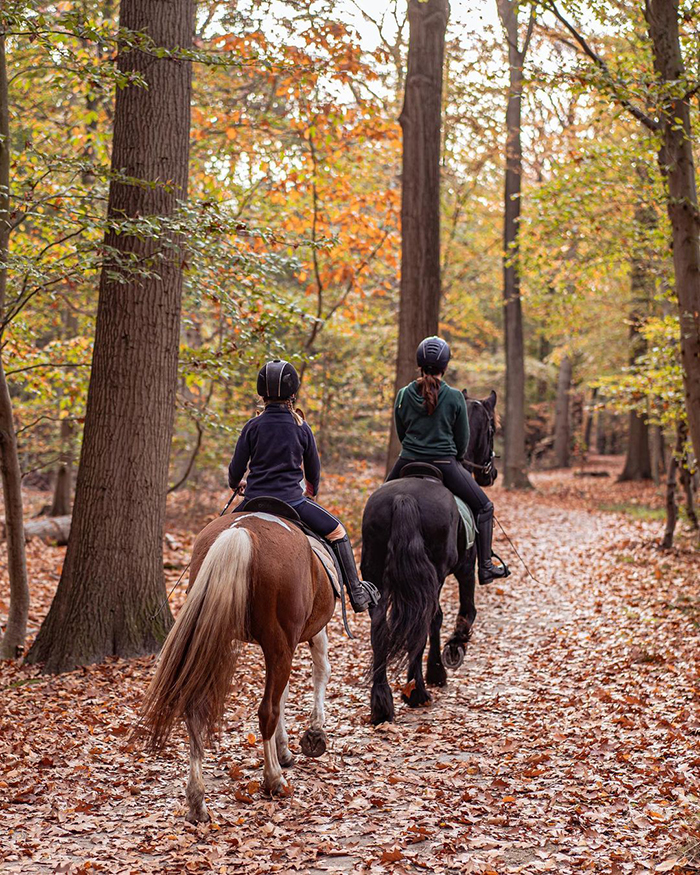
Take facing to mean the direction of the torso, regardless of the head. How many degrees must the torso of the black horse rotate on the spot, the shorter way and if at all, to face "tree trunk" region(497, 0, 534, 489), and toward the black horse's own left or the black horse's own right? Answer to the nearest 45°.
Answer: approximately 45° to the black horse's own left

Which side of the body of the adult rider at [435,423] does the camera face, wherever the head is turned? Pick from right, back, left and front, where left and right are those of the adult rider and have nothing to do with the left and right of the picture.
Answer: back

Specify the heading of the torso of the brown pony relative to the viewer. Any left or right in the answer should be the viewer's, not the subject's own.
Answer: facing away from the viewer and to the right of the viewer

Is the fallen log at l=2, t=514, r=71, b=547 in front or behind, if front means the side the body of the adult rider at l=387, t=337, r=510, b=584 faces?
in front

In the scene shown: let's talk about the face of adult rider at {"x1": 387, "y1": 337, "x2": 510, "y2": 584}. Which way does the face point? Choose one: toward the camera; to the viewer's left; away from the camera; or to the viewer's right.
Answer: away from the camera

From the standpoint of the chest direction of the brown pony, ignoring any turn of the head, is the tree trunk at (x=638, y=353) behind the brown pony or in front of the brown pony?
in front

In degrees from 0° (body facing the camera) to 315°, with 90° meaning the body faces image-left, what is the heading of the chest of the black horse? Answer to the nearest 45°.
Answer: approximately 225°
